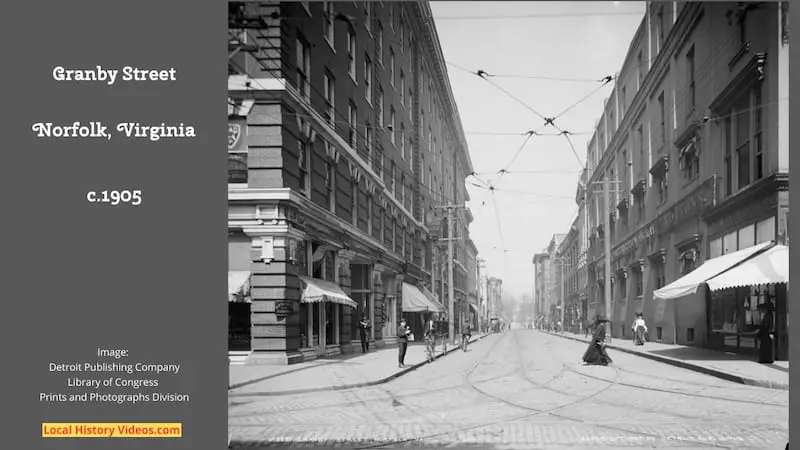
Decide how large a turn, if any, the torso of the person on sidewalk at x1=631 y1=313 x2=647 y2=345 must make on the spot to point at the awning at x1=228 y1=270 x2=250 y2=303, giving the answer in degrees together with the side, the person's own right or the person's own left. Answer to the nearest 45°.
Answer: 0° — they already face it

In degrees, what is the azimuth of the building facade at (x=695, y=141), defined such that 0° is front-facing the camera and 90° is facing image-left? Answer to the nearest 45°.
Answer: approximately 45°

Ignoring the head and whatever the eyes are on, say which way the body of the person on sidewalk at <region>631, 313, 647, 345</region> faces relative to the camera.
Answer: toward the camera

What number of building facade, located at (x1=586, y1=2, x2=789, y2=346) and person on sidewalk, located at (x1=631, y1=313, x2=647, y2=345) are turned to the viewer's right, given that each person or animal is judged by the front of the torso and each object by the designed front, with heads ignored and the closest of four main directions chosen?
0

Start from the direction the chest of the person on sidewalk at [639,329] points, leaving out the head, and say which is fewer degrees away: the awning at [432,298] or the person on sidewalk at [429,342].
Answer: the person on sidewalk

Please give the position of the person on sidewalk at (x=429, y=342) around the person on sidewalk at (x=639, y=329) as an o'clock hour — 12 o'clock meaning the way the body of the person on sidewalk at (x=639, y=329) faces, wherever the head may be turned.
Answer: the person on sidewalk at (x=429, y=342) is roughly at 2 o'clock from the person on sidewalk at (x=639, y=329).
